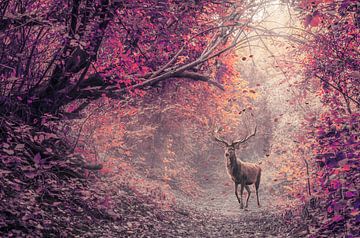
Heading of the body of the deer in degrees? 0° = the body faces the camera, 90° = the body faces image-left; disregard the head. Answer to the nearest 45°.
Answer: approximately 45°

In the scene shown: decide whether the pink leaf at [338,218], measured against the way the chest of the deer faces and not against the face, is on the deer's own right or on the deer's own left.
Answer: on the deer's own left
